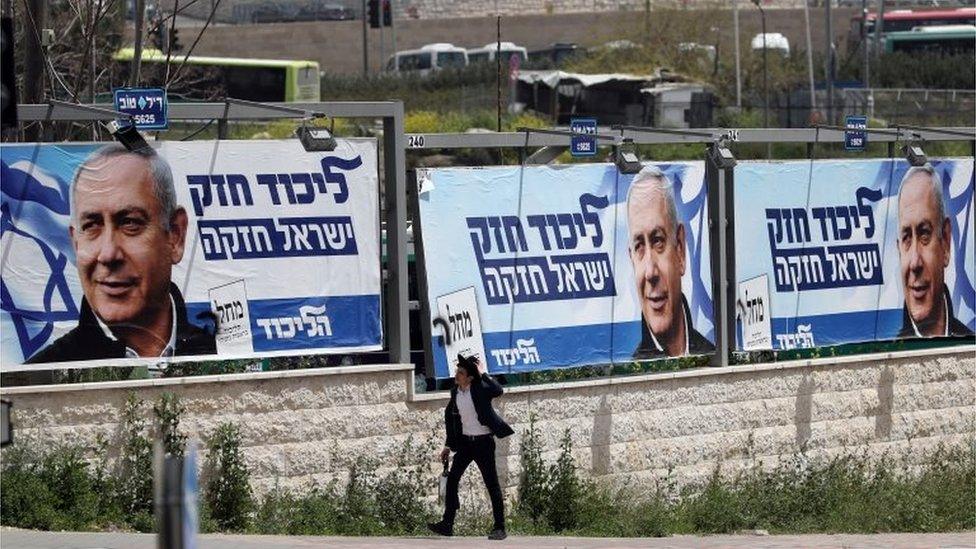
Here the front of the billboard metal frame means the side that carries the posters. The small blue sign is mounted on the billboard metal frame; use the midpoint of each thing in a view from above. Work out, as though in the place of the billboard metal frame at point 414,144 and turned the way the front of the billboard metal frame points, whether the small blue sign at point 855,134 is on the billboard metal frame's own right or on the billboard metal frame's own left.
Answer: on the billboard metal frame's own left

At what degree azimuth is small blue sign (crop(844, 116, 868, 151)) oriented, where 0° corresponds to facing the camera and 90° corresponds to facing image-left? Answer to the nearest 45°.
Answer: approximately 0°

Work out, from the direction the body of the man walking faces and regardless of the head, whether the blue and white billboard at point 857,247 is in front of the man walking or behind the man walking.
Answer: behind

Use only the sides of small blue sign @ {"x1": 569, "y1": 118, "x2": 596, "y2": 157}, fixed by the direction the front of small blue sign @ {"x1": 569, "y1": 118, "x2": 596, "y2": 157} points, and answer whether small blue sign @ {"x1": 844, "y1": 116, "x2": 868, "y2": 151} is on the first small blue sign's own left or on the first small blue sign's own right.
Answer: on the first small blue sign's own left

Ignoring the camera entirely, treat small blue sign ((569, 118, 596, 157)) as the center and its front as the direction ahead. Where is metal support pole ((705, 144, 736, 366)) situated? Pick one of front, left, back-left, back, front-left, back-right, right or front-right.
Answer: back-left

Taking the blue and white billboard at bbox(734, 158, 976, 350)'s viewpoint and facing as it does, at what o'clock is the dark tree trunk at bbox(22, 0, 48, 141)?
The dark tree trunk is roughly at 2 o'clock from the blue and white billboard.

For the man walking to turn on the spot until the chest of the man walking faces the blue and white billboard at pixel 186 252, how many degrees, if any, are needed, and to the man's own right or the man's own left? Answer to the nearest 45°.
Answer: approximately 45° to the man's own right

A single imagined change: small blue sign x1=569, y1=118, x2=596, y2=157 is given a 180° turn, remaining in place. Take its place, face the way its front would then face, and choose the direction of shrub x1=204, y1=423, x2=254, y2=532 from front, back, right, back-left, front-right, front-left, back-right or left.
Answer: back-left

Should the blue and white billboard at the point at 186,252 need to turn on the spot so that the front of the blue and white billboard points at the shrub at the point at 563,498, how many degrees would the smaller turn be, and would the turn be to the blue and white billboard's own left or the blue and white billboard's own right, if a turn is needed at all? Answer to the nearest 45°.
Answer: approximately 90° to the blue and white billboard's own left

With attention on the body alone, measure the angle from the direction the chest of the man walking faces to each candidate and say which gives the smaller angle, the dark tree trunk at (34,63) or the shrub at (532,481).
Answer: the dark tree trunk
